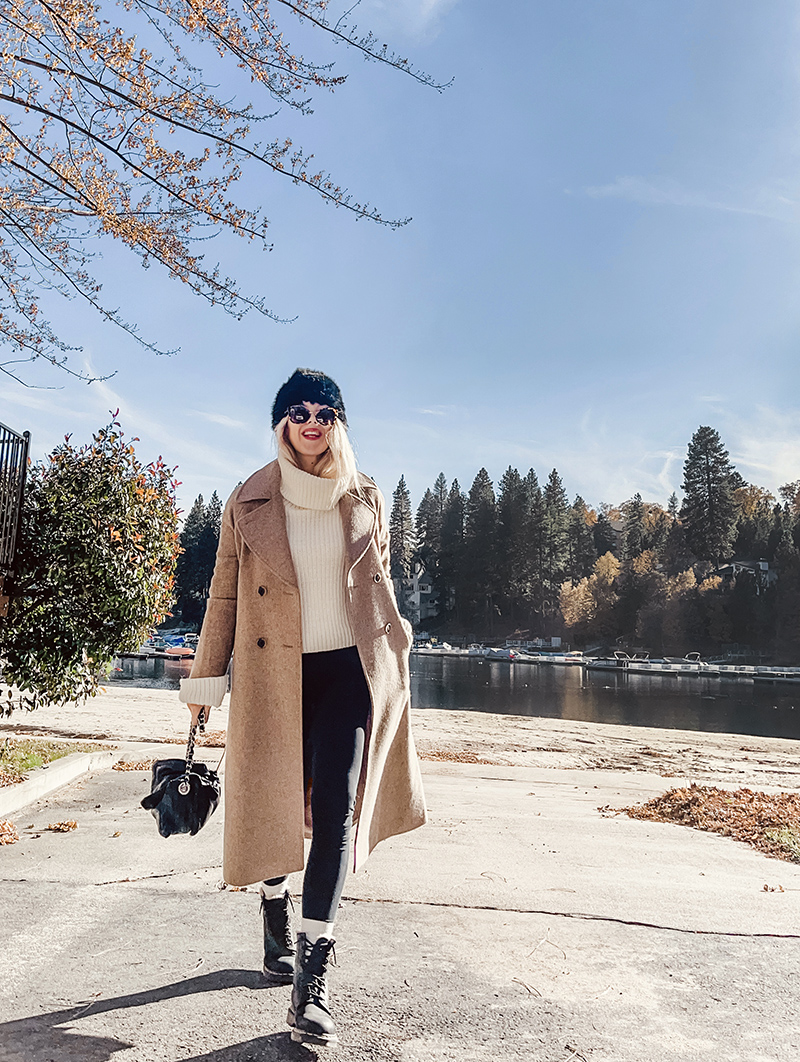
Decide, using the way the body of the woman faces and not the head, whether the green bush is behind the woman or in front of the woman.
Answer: behind

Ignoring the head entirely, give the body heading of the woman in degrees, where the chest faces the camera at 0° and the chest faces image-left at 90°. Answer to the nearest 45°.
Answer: approximately 0°

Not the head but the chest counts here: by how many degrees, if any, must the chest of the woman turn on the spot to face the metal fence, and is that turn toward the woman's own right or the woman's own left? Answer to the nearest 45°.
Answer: approximately 135° to the woman's own right

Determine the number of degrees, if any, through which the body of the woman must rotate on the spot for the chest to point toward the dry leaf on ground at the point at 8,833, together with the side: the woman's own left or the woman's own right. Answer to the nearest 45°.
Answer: approximately 135° to the woman's own right

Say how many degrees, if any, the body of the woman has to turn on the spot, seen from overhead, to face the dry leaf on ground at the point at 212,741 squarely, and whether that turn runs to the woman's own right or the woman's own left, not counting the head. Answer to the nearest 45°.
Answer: approximately 180°
